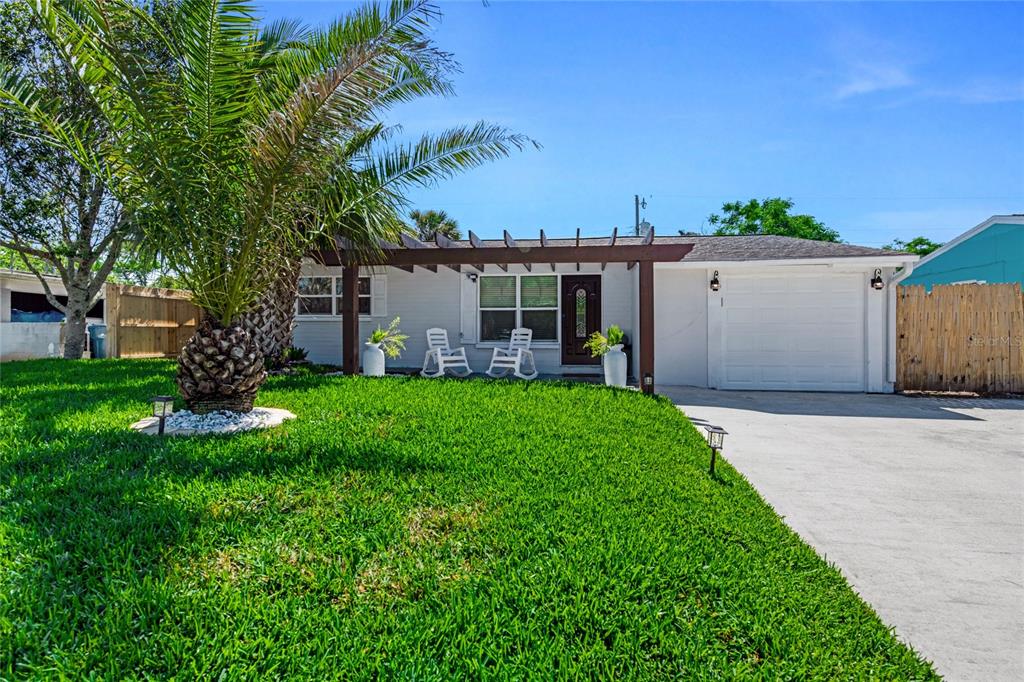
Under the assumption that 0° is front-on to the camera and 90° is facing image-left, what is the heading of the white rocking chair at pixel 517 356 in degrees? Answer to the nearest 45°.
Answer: approximately 45°

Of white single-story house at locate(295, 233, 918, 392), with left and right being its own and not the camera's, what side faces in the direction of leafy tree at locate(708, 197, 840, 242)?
back

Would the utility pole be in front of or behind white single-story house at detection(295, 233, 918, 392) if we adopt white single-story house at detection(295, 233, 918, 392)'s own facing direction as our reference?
behind

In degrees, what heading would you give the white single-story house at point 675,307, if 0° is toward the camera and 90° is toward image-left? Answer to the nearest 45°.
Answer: approximately 0°

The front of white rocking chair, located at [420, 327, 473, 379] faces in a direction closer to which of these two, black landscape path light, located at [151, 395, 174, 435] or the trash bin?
the black landscape path light

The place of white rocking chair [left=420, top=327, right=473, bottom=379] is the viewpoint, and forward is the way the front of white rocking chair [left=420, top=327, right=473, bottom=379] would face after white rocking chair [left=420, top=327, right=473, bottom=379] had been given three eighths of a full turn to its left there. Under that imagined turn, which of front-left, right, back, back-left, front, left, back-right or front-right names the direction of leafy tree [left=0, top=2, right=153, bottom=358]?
left

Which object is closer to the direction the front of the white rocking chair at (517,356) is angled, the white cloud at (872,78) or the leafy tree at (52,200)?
the leafy tree

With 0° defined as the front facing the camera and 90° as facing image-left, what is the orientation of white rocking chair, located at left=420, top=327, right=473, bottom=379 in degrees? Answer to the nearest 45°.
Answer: approximately 315°
